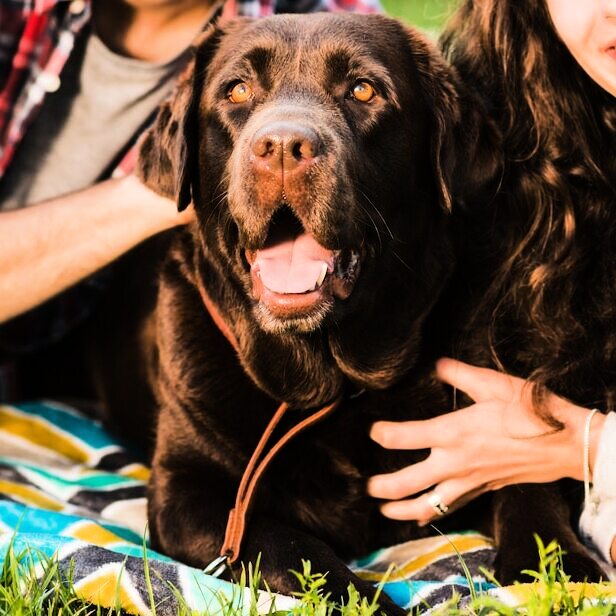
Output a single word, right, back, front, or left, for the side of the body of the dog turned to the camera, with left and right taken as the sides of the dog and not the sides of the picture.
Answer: front
